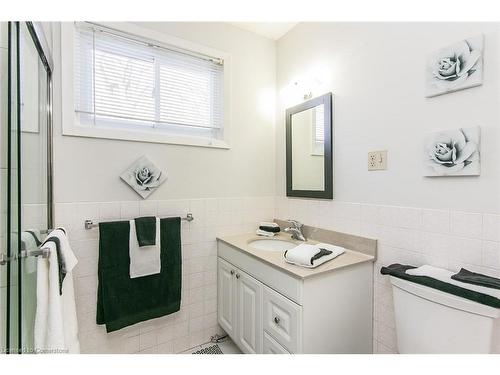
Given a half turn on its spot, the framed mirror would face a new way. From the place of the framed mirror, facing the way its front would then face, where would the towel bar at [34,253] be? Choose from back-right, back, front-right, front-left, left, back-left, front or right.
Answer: back

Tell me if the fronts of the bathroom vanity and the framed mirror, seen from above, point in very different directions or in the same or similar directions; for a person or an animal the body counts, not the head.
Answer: same or similar directions

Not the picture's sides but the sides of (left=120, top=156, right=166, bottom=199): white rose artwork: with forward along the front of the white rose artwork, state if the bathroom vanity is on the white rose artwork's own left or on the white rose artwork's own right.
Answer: on the white rose artwork's own left

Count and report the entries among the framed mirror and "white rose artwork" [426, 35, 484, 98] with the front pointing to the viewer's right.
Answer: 0

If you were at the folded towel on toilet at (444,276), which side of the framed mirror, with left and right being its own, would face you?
left

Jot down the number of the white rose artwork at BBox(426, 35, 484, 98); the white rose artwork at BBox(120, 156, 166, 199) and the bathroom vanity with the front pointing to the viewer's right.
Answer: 0

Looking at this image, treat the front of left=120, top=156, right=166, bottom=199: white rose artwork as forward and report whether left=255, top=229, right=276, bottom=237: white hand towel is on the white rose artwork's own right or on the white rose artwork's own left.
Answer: on the white rose artwork's own left

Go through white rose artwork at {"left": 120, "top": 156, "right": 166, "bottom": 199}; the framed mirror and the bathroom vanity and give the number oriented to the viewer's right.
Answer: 0

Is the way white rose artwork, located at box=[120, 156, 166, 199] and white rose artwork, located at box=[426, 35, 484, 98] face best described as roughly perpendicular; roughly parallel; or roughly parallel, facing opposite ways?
roughly perpendicular

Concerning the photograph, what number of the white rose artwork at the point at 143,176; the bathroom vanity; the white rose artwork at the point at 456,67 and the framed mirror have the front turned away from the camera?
0

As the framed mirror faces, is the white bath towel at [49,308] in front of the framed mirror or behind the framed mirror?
in front

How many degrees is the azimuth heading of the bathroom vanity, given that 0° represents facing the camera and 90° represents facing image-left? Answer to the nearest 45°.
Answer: approximately 45°

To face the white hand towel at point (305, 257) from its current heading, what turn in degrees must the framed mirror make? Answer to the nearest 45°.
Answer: approximately 45° to its left

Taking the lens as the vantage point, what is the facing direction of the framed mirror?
facing the viewer and to the left of the viewer

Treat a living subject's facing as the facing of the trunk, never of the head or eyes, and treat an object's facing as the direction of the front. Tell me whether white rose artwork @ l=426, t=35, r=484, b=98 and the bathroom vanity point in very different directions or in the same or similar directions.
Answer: same or similar directions

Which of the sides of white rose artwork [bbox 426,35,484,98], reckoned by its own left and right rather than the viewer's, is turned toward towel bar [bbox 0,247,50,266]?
front

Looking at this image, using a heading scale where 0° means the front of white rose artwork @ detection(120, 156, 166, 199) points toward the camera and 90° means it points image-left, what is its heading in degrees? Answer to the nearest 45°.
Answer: approximately 0°
